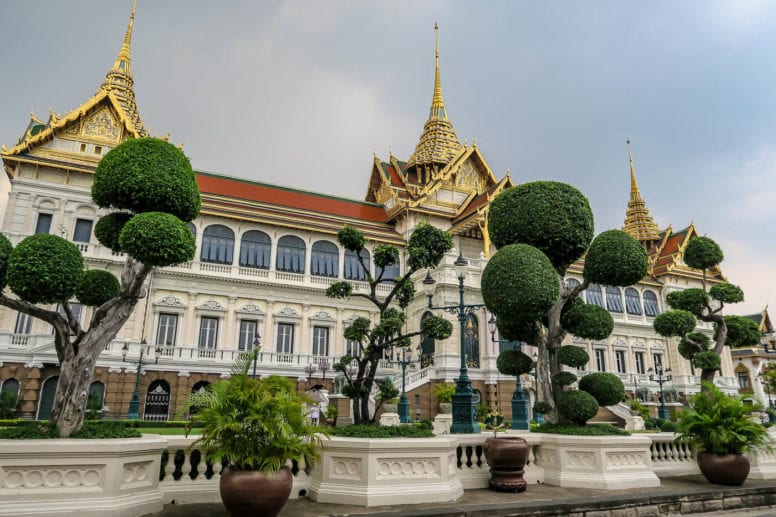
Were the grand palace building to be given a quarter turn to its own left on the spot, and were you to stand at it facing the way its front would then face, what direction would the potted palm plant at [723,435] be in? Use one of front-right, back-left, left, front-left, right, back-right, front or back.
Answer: right

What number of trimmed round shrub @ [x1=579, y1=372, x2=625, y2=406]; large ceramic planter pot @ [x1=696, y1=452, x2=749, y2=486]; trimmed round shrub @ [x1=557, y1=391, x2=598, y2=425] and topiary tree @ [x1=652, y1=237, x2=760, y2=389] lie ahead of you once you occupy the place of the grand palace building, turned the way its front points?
4

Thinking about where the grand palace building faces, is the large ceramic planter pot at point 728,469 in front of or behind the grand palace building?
in front

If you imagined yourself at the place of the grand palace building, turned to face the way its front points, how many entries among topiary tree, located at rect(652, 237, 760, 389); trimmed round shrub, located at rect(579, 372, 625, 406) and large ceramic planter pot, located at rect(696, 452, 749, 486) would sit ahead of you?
3

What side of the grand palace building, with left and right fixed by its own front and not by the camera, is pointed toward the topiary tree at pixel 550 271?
front

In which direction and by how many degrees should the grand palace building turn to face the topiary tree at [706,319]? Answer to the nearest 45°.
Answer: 0° — it already faces it

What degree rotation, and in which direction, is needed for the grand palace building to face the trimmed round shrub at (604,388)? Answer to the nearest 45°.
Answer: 0° — it already faces it

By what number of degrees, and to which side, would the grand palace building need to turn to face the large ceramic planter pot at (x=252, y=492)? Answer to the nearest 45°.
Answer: approximately 45° to its right

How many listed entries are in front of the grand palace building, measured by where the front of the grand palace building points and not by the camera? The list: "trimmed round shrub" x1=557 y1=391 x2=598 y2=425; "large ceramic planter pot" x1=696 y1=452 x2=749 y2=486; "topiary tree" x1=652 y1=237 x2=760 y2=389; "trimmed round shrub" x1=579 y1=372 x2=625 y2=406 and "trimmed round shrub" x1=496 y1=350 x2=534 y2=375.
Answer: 5

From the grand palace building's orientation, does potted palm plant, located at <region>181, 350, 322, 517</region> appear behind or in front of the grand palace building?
in front

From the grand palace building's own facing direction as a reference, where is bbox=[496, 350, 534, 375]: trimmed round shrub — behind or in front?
in front
